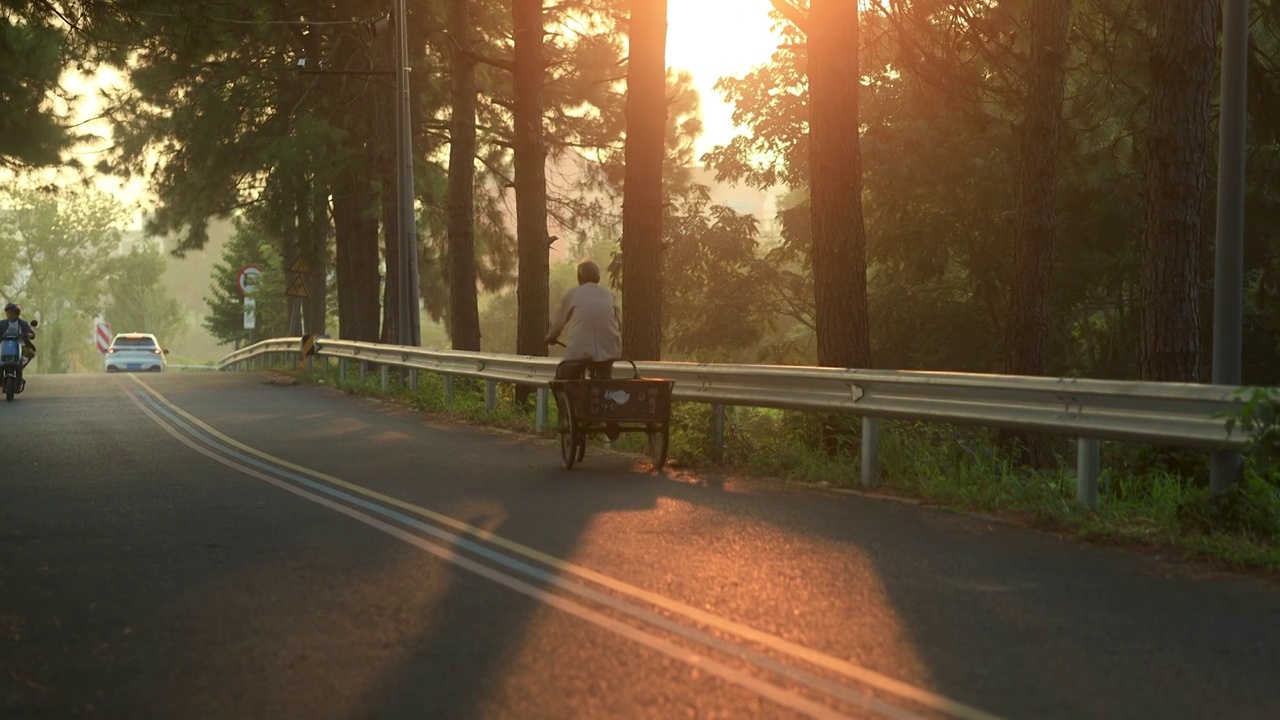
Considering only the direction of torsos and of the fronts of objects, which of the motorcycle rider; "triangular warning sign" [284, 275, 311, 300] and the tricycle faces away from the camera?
the tricycle

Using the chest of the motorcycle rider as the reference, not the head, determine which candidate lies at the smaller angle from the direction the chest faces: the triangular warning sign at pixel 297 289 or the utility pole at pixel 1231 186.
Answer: the utility pole

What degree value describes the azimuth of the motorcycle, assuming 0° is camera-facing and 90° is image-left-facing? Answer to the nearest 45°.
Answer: approximately 0°

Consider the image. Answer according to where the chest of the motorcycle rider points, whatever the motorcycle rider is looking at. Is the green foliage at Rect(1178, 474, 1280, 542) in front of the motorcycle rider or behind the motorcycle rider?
in front

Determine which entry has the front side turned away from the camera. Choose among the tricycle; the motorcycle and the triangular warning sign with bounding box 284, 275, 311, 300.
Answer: the tricycle

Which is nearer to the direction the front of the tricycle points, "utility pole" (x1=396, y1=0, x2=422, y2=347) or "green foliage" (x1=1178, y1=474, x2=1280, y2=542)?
the utility pole

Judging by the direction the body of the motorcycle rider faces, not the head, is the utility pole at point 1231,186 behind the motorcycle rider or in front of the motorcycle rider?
in front

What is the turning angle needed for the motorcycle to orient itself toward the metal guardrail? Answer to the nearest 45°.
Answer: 0° — it already faces it

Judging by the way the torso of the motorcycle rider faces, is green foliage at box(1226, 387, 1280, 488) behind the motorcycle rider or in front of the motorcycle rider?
in front

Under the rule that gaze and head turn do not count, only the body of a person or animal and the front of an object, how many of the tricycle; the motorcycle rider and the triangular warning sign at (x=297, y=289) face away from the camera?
1

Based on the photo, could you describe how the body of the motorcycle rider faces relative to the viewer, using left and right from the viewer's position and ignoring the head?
facing the viewer

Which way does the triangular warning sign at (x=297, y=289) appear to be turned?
toward the camera

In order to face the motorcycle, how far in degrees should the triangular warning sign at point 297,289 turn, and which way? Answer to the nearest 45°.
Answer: approximately 45° to its right

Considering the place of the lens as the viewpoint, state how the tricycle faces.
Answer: facing away from the viewer
